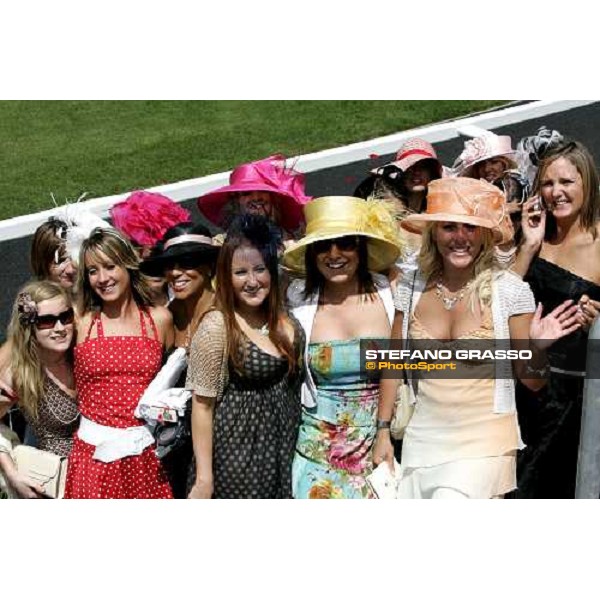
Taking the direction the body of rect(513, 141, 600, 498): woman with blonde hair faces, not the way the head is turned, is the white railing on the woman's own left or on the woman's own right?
on the woman's own right

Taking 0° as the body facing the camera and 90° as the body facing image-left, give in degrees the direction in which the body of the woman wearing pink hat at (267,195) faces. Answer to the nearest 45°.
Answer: approximately 0°

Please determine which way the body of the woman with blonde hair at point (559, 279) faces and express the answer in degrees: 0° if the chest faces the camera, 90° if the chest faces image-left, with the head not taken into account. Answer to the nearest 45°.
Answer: approximately 45°

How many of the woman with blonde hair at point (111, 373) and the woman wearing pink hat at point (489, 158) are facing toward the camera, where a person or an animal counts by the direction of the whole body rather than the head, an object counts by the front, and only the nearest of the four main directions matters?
2

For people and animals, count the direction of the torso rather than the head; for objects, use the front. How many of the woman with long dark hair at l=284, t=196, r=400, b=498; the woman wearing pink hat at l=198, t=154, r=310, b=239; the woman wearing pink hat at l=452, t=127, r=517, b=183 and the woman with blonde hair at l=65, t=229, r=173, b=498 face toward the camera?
4

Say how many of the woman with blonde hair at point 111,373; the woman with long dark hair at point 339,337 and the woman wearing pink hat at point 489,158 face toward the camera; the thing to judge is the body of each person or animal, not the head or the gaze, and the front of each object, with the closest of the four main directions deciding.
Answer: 3

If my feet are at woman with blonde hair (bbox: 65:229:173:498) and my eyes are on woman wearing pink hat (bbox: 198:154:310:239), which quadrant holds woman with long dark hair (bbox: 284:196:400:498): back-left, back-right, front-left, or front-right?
front-right

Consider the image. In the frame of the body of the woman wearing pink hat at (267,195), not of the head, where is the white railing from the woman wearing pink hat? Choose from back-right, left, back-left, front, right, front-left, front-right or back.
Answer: back

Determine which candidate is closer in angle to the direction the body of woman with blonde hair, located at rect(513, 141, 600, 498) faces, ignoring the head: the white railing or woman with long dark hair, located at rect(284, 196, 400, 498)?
the woman with long dark hair

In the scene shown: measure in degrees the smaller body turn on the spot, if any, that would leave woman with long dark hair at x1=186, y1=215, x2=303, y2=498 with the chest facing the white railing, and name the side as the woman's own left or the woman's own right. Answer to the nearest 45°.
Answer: approximately 135° to the woman's own left

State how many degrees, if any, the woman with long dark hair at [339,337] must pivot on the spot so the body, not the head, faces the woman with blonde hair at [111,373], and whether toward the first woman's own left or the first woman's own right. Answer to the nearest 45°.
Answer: approximately 90° to the first woman's own right

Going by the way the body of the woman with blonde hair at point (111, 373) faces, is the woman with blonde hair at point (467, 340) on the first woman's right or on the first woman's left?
on the first woman's left

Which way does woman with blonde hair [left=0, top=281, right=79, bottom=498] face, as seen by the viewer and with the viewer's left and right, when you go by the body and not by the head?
facing the viewer and to the right of the viewer

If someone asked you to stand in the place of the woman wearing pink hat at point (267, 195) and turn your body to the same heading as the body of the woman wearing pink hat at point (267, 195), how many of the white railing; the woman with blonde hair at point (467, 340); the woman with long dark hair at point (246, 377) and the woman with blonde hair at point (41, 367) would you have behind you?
1

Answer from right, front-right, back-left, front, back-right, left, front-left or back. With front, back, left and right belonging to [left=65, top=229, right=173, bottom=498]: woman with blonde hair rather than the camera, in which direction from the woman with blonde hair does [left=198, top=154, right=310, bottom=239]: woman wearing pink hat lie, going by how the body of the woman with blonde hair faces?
back-left

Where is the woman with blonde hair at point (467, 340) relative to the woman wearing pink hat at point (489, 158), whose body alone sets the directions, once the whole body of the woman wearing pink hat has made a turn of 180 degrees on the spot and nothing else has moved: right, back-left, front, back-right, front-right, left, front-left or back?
back
